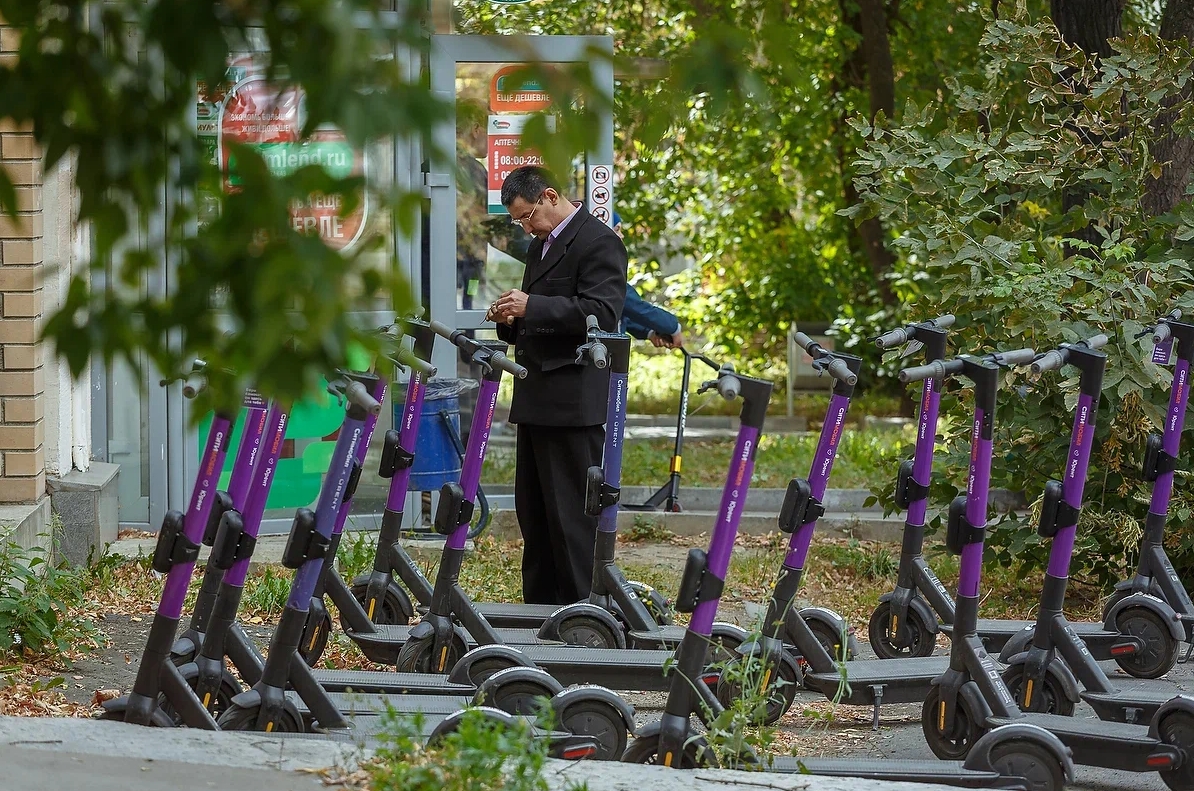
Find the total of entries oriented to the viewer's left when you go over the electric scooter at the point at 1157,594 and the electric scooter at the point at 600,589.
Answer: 2

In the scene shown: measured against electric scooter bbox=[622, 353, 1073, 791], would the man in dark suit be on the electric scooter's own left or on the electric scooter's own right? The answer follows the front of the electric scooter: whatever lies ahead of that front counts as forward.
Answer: on the electric scooter's own right

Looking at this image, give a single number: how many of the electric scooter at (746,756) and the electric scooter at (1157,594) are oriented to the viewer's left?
2

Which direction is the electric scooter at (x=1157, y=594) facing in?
to the viewer's left

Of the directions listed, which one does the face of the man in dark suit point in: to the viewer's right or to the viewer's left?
to the viewer's left

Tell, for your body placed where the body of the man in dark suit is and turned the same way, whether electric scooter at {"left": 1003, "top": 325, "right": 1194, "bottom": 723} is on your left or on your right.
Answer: on your left

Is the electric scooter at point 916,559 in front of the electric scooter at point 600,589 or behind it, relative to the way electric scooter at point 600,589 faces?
behind

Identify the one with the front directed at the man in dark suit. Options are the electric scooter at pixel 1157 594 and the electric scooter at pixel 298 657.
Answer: the electric scooter at pixel 1157 594

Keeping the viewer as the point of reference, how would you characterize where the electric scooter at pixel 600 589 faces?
facing to the left of the viewer

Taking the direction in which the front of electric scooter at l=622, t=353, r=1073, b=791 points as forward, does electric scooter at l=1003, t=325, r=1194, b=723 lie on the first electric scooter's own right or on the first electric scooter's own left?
on the first electric scooter's own right

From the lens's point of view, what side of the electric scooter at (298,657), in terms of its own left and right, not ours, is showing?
left
